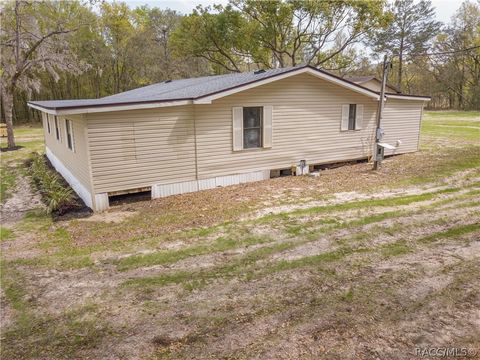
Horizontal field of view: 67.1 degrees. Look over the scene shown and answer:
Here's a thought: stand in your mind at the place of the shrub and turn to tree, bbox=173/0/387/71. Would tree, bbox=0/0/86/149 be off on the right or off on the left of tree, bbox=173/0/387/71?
left
